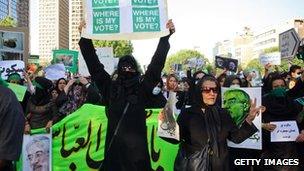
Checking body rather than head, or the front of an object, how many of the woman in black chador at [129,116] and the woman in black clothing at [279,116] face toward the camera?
2

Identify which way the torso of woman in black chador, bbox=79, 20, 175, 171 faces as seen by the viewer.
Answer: toward the camera

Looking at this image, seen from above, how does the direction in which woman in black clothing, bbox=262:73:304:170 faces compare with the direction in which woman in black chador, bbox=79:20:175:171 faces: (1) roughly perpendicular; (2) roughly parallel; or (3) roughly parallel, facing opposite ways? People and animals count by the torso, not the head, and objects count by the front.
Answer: roughly parallel

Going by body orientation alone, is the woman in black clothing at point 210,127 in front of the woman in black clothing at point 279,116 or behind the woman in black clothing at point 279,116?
in front

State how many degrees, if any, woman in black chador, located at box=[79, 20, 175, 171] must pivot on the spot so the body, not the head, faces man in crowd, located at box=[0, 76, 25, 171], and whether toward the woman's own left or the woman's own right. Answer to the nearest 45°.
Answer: approximately 45° to the woman's own right

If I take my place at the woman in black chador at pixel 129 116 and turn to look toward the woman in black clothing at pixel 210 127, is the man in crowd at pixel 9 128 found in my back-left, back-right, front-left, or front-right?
back-right

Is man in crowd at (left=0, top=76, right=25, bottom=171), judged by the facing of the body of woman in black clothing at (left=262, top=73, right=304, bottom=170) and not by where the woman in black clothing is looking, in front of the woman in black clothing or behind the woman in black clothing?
in front

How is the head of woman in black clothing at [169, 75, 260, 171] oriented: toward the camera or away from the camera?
toward the camera

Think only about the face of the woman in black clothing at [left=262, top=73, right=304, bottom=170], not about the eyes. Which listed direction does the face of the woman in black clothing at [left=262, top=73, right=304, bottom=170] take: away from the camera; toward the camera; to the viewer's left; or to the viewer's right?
toward the camera

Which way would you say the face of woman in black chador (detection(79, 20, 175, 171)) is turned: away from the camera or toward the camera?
toward the camera

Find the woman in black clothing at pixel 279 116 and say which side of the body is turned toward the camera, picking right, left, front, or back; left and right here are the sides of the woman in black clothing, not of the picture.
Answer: front
